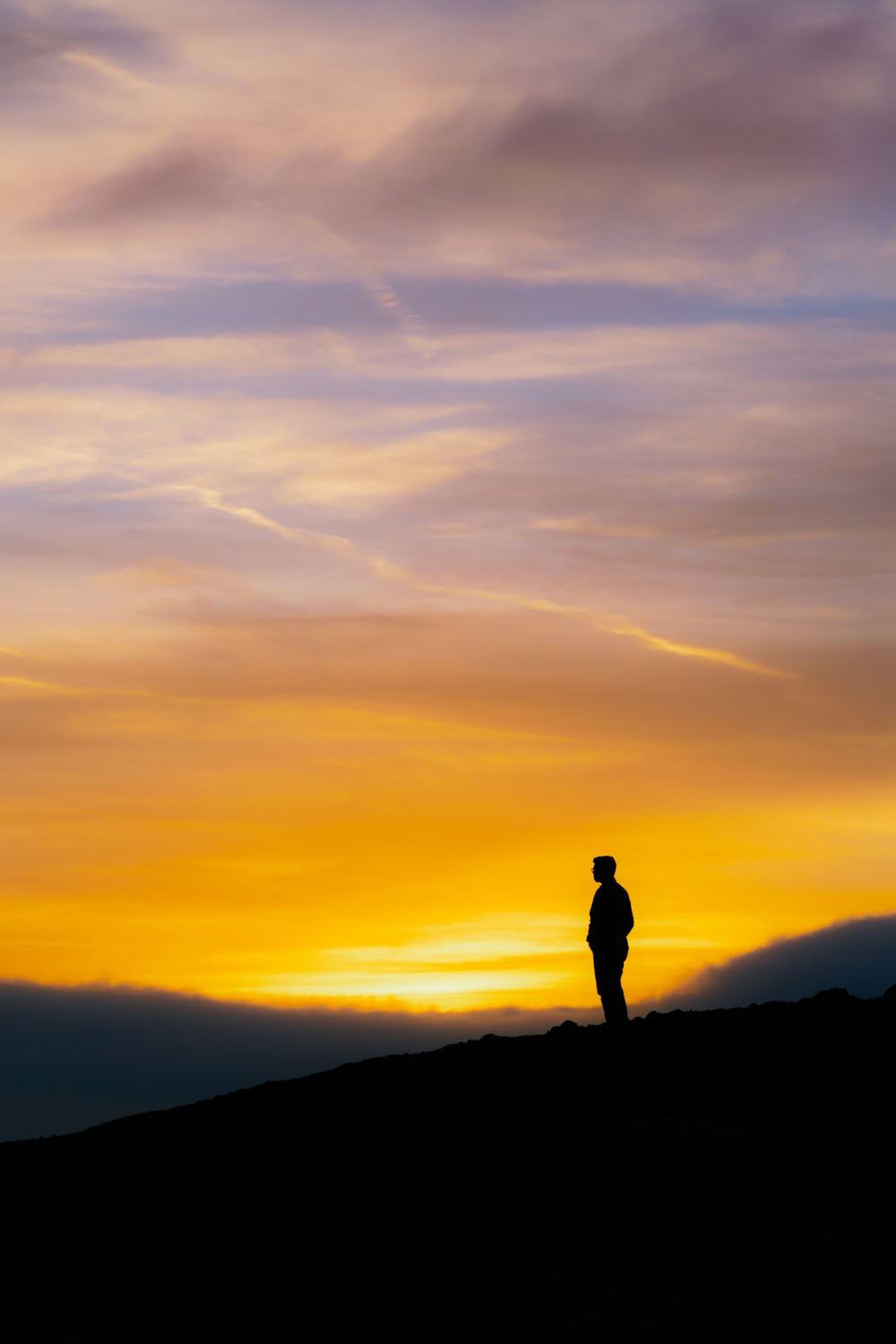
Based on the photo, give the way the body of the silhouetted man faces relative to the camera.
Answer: to the viewer's left

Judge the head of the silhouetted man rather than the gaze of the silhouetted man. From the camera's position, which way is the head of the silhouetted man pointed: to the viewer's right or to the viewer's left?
to the viewer's left
